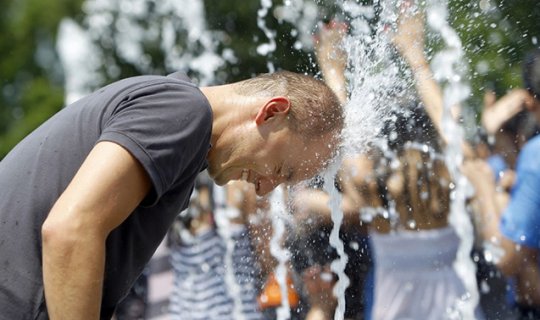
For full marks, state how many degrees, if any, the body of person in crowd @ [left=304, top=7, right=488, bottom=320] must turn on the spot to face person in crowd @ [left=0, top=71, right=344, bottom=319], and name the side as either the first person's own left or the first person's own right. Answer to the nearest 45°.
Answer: approximately 135° to the first person's own left

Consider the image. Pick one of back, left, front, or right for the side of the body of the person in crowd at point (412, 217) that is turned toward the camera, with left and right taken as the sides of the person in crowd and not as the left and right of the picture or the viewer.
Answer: back
